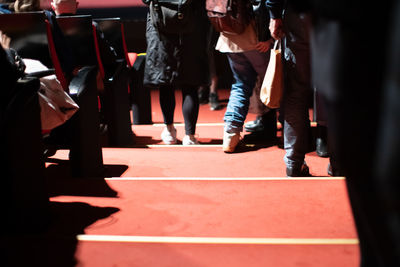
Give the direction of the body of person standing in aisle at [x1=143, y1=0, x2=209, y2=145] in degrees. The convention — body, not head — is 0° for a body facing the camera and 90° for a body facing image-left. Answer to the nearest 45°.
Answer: approximately 180°

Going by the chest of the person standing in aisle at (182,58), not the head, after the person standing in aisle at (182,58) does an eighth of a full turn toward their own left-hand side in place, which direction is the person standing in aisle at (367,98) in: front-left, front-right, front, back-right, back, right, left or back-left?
back-left

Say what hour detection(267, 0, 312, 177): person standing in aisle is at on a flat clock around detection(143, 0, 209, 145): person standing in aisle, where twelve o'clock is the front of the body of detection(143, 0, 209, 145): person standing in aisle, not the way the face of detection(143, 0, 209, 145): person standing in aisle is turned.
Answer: detection(267, 0, 312, 177): person standing in aisle is roughly at 5 o'clock from detection(143, 0, 209, 145): person standing in aisle.
